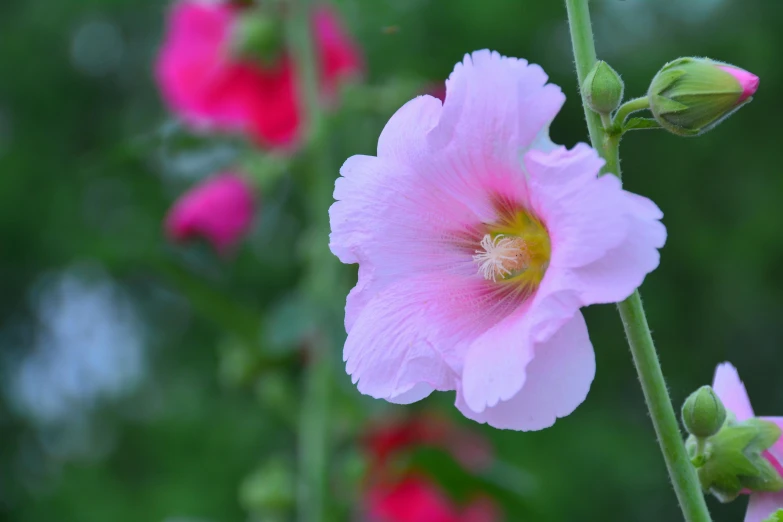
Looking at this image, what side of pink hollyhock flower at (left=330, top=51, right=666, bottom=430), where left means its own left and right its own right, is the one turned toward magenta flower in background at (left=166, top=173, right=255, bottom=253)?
right

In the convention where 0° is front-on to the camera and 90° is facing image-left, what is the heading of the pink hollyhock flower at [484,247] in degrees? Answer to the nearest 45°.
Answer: approximately 45°

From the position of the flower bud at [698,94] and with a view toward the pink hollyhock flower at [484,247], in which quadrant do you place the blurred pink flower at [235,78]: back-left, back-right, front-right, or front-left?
front-right

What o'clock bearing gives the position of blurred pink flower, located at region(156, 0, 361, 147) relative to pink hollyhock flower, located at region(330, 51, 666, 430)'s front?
The blurred pink flower is roughly at 4 o'clock from the pink hollyhock flower.

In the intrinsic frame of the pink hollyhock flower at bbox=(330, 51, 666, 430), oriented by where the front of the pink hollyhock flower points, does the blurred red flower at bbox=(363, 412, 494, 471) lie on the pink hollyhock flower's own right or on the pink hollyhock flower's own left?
on the pink hollyhock flower's own right
